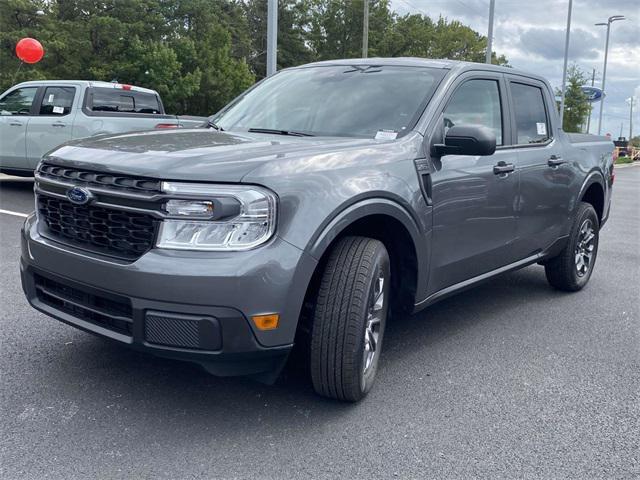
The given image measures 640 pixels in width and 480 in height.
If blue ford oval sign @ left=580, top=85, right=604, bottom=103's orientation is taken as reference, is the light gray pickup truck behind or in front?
in front

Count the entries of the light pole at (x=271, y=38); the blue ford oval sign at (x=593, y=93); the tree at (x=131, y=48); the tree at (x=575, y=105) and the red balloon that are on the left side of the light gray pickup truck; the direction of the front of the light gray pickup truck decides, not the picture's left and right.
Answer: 0

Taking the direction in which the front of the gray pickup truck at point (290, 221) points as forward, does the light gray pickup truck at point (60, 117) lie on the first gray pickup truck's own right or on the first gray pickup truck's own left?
on the first gray pickup truck's own right

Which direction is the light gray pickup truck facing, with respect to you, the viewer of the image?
facing away from the viewer and to the left of the viewer

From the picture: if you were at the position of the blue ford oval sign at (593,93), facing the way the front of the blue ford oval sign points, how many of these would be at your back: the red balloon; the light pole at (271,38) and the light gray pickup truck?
0

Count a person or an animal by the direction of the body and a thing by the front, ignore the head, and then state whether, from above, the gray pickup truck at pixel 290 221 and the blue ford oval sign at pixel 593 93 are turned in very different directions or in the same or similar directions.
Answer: same or similar directions

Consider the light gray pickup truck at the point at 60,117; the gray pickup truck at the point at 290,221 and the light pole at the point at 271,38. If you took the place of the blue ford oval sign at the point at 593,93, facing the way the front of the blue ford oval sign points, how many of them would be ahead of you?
3

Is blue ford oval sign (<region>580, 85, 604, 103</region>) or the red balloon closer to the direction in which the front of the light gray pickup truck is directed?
the red balloon

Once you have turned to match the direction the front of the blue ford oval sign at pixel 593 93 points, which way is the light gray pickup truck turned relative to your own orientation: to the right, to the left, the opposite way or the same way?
to the right

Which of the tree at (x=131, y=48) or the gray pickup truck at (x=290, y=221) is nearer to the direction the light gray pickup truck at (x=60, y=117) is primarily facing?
the tree

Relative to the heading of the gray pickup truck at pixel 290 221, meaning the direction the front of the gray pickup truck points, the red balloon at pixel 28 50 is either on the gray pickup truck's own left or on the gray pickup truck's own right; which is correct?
on the gray pickup truck's own right

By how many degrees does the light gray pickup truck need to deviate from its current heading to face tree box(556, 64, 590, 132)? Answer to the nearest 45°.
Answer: approximately 90° to its right

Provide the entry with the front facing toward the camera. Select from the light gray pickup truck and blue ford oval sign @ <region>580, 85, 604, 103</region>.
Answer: the blue ford oval sign

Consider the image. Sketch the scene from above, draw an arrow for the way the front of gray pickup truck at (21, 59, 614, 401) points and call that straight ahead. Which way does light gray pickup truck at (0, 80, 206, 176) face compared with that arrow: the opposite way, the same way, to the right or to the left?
to the right

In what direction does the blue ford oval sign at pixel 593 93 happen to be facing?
toward the camera

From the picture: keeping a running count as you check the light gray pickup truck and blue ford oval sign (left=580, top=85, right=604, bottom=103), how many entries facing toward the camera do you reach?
1

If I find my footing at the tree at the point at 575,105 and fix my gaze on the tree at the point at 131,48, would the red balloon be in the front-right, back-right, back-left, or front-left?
front-left

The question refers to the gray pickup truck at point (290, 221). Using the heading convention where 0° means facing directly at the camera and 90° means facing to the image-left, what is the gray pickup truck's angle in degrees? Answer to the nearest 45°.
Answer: approximately 45°
